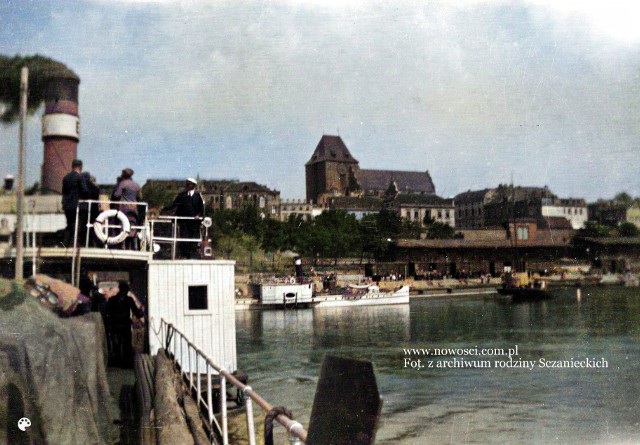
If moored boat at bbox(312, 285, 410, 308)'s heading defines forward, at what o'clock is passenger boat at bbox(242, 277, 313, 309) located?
The passenger boat is roughly at 5 o'clock from the moored boat.

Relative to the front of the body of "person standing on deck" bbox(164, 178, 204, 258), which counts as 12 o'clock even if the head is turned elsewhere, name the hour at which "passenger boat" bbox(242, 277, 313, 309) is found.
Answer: The passenger boat is roughly at 7 o'clock from the person standing on deck.

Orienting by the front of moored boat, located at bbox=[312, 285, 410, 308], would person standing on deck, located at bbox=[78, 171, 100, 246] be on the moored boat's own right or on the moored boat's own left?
on the moored boat's own right

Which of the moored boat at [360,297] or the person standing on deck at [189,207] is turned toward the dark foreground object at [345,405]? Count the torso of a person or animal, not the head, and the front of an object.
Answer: the person standing on deck

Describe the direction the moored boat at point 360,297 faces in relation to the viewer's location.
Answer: facing to the right of the viewer

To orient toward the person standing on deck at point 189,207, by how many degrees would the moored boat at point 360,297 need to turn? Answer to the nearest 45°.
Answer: approximately 135° to its right

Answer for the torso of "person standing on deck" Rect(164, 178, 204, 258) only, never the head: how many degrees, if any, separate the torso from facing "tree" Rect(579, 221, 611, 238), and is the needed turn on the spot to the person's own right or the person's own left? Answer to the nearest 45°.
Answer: approximately 90° to the person's own left

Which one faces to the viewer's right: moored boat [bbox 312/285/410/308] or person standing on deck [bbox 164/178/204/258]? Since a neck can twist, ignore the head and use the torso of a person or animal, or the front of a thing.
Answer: the moored boat

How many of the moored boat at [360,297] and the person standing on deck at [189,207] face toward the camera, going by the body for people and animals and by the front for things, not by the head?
1

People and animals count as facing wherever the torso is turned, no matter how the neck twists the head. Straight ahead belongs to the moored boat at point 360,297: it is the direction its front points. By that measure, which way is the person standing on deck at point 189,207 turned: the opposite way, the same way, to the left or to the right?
to the right
